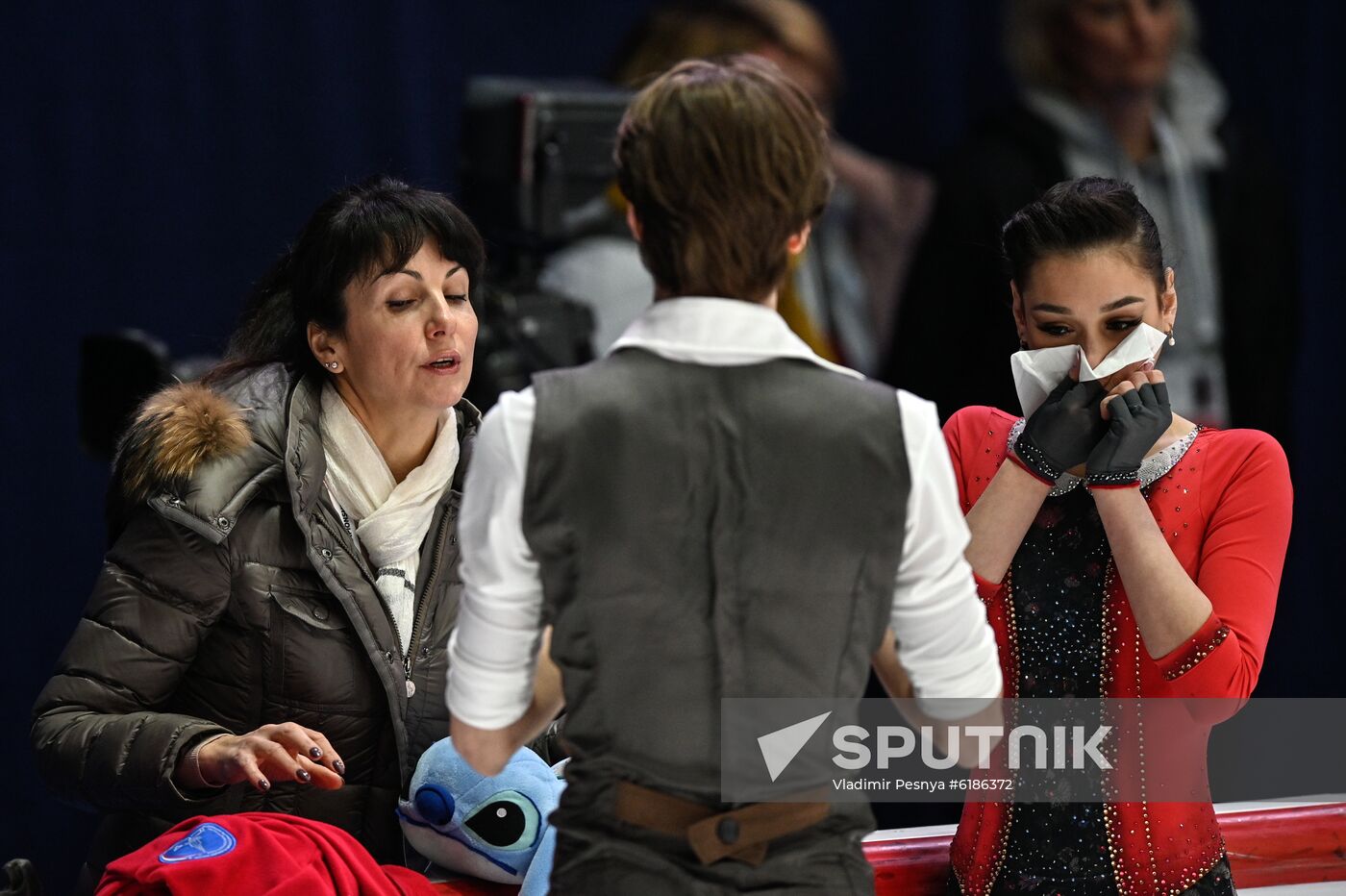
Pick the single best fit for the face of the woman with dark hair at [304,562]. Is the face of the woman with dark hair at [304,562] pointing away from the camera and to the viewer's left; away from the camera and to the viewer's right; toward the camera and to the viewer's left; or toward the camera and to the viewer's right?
toward the camera and to the viewer's right

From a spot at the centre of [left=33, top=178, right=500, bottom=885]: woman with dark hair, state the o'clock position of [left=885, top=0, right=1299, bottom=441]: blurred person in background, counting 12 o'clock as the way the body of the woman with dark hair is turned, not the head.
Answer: The blurred person in background is roughly at 9 o'clock from the woman with dark hair.

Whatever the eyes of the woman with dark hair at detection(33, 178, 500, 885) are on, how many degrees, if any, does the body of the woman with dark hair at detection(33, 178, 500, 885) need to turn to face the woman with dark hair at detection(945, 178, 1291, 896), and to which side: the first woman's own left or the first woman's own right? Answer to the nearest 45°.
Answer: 0° — they already face them

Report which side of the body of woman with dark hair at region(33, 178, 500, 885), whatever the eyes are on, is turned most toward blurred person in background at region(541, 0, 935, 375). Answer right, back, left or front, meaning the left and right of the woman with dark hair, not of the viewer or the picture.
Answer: left

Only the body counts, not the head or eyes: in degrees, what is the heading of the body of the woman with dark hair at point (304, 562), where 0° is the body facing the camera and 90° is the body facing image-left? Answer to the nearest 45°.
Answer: approximately 315°

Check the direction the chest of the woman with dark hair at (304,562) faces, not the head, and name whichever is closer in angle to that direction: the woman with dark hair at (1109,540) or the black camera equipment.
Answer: the woman with dark hair

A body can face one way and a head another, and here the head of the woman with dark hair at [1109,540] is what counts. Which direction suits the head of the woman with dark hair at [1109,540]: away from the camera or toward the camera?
toward the camera

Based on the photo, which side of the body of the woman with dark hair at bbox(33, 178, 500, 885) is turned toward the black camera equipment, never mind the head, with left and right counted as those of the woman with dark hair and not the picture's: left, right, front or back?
left
